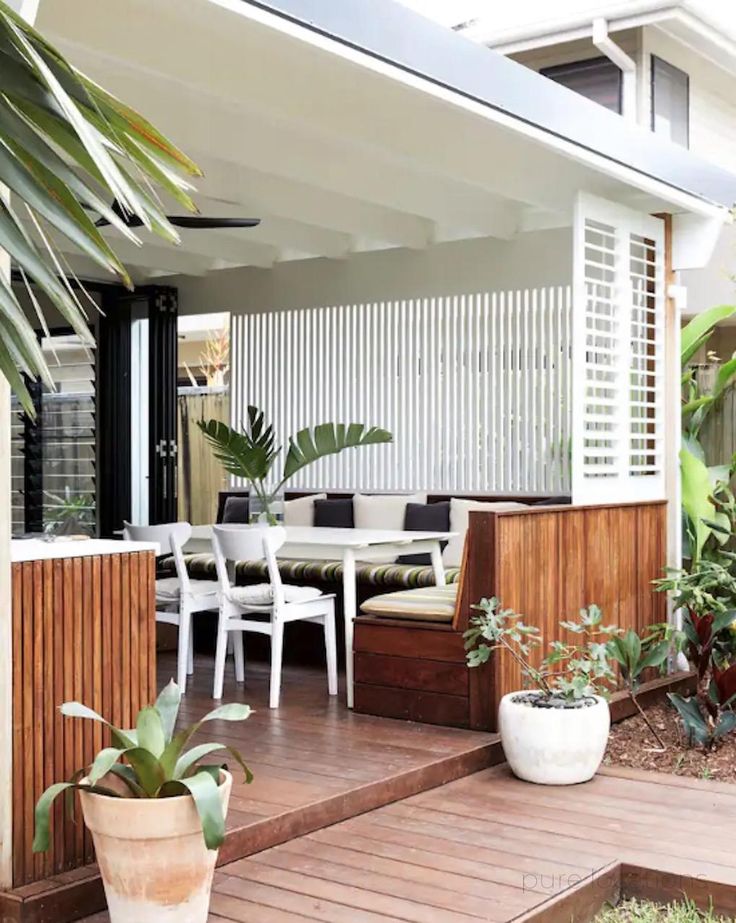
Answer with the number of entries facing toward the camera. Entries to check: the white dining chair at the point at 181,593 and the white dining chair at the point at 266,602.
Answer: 0

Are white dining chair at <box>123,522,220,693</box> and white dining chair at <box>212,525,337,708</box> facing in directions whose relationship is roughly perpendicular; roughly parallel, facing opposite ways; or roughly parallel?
roughly parallel

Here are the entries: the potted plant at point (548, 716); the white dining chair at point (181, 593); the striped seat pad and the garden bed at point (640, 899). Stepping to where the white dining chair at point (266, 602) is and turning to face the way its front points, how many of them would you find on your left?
1

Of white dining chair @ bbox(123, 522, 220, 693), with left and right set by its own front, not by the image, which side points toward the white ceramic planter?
right

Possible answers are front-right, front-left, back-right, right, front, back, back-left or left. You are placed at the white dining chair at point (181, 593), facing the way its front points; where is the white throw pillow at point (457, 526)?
front

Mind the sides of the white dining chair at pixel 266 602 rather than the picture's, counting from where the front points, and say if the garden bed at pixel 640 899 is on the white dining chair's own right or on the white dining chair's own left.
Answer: on the white dining chair's own right

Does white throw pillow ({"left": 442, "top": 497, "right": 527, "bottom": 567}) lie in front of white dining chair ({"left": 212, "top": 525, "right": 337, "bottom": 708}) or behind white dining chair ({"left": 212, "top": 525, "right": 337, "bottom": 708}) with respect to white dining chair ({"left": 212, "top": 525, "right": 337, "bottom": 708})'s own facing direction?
in front

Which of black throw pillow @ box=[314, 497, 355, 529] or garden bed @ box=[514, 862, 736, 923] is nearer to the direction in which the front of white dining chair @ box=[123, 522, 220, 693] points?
the black throw pillow

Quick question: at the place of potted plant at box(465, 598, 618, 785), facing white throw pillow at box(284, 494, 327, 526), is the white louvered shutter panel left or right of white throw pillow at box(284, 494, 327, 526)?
right

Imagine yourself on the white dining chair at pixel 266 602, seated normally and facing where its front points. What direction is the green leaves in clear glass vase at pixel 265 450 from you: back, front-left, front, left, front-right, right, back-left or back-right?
front-left

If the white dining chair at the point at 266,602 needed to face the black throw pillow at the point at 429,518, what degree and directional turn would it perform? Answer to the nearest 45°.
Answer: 0° — it already faces it

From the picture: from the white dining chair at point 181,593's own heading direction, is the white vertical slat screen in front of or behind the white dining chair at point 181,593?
in front

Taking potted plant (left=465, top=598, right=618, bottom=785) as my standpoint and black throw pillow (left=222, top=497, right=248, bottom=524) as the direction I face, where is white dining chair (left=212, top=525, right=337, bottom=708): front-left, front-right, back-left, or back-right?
front-left

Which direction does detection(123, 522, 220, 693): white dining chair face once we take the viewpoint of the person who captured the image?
facing away from the viewer and to the right of the viewer

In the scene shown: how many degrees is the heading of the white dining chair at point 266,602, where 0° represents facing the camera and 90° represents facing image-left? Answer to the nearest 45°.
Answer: approximately 225°

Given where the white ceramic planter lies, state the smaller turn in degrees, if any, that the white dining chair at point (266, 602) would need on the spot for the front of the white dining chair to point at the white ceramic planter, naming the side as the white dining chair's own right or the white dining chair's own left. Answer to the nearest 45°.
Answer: approximately 90° to the white dining chair's own right
